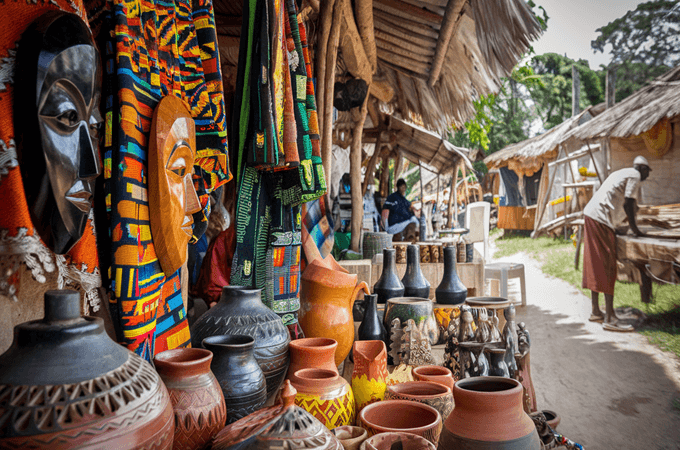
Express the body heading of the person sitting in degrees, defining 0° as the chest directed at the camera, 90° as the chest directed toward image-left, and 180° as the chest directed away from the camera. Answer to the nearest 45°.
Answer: approximately 315°

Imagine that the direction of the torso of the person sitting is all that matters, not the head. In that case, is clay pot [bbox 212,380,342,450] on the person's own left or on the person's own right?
on the person's own right

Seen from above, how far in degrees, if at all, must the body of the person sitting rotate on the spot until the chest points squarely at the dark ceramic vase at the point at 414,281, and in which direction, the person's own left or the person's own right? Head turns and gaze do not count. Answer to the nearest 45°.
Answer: approximately 45° to the person's own right

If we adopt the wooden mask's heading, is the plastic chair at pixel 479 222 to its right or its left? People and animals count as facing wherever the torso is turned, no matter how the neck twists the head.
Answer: on its left

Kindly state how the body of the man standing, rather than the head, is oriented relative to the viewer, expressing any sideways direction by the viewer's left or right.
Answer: facing to the right of the viewer

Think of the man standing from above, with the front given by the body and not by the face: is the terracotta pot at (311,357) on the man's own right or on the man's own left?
on the man's own right
